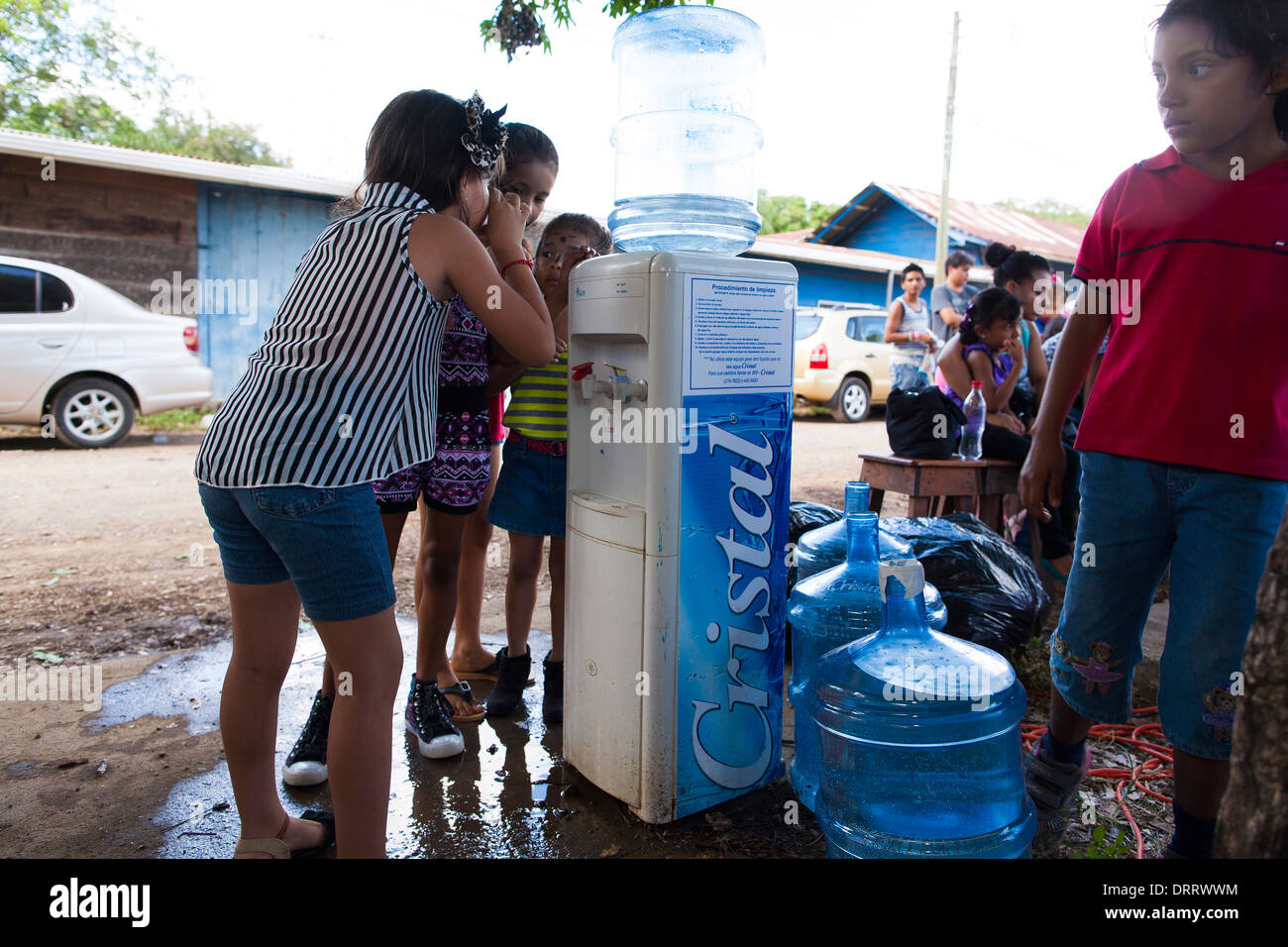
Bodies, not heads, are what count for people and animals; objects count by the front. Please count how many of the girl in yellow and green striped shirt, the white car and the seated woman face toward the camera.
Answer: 1

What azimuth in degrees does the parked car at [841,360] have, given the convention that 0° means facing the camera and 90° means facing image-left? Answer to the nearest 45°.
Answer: approximately 225°

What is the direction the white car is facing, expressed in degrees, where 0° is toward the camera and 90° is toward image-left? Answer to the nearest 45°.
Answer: approximately 90°

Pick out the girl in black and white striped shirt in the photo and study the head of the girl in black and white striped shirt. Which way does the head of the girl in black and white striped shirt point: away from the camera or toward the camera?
away from the camera

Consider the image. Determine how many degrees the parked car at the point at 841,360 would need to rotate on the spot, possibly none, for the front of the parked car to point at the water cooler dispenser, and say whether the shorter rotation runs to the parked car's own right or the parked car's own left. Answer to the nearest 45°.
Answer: approximately 135° to the parked car's own right

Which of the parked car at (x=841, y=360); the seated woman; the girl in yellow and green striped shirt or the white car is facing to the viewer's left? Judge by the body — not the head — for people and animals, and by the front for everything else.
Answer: the white car

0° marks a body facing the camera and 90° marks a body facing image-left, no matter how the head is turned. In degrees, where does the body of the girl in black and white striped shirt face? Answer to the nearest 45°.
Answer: approximately 225°
